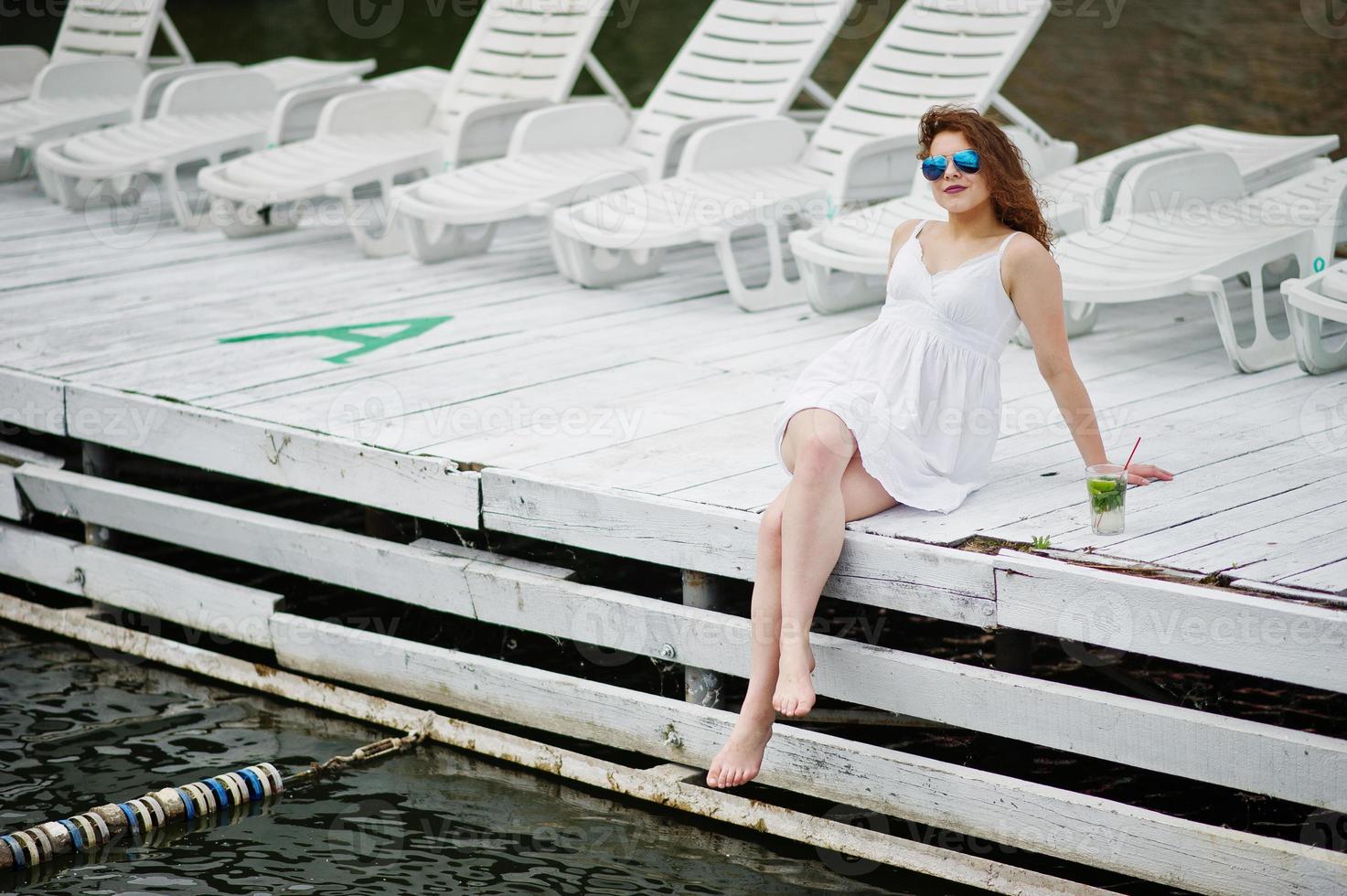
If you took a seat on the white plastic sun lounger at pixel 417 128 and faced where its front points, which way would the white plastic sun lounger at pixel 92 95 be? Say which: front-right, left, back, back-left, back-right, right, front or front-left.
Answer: right

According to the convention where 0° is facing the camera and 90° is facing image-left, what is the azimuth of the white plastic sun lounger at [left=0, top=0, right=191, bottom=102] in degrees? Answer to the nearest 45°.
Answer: approximately 45°

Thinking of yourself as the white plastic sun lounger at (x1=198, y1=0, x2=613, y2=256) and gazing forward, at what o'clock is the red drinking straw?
The red drinking straw is roughly at 10 o'clock from the white plastic sun lounger.

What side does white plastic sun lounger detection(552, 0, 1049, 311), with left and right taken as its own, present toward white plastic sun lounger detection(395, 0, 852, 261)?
right

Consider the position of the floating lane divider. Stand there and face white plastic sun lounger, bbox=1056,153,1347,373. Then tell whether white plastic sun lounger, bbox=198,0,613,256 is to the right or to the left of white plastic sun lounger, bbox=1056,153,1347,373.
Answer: left

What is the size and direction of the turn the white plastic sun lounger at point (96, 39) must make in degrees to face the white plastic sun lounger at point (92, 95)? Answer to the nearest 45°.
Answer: approximately 45° to its left

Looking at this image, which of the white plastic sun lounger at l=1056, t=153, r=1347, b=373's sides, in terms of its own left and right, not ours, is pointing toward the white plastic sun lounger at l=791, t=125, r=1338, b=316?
right

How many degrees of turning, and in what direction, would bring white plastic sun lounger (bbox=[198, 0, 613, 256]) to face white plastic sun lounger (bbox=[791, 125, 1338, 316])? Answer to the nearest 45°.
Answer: approximately 90° to its left

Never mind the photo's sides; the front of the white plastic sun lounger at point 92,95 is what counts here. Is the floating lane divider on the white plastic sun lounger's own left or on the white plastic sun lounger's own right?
on the white plastic sun lounger's own left

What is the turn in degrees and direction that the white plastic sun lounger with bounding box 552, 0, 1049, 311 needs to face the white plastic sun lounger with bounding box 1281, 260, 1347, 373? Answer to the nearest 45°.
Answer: approximately 90° to its left

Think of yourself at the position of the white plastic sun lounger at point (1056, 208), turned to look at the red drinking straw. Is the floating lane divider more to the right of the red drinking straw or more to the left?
right

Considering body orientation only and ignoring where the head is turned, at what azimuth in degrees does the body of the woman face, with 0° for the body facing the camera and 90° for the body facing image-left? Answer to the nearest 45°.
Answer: approximately 45°

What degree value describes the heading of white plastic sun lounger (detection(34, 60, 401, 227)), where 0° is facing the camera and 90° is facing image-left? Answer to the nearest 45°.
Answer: approximately 45°
